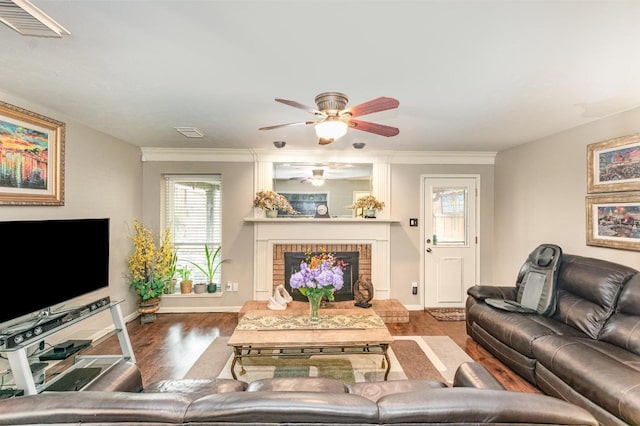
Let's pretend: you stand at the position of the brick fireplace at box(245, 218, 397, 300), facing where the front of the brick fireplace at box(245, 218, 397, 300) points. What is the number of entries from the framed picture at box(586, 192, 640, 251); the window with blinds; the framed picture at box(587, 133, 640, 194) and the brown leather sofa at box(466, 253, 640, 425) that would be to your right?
1

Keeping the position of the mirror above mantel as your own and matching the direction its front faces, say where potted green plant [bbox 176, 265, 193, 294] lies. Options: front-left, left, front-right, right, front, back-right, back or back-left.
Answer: right

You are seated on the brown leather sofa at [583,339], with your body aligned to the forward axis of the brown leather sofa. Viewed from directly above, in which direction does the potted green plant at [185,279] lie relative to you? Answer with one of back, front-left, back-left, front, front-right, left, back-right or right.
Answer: front-right

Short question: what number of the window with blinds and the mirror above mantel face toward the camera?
2

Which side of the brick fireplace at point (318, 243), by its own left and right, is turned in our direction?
front

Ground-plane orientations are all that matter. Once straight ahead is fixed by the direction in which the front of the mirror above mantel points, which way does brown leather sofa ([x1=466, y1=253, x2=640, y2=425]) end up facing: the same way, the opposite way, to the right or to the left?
to the right

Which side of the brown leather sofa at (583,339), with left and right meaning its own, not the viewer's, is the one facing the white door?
right

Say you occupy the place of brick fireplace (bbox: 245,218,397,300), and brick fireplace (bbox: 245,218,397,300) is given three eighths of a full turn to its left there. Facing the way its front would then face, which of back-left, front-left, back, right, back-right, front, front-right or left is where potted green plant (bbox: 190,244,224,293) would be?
back-left

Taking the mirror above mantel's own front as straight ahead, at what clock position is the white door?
The white door is roughly at 9 o'clock from the mirror above mantel.

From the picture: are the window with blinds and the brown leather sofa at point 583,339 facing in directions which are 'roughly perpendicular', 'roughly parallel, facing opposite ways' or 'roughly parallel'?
roughly perpendicular

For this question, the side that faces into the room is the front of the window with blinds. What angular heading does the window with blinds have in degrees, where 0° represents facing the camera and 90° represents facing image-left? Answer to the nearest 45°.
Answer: approximately 0°

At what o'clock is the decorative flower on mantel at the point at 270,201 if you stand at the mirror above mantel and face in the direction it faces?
The decorative flower on mantel is roughly at 2 o'clock from the mirror above mantel.

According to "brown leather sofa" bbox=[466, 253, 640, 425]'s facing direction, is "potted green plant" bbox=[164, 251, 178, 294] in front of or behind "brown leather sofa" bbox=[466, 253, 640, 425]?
in front
